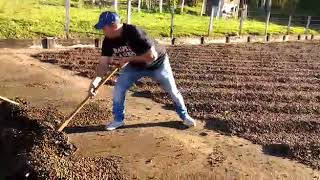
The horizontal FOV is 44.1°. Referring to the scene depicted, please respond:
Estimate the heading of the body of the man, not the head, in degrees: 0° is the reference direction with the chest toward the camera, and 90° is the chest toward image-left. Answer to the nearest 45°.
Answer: approximately 45°

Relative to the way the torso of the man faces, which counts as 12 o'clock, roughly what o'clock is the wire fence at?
The wire fence is roughly at 5 o'clock from the man.
